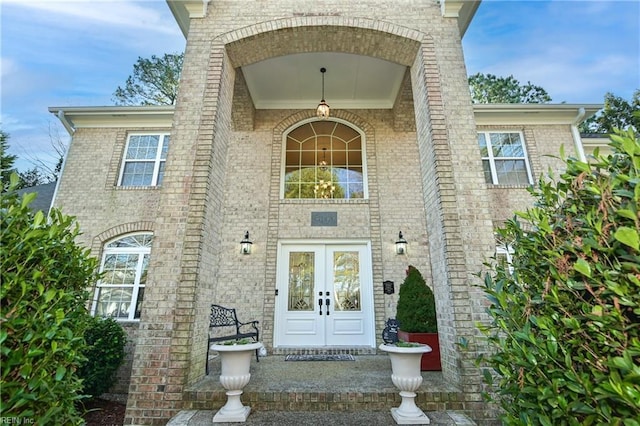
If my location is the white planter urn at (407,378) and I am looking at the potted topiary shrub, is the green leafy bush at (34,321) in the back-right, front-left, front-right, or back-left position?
back-left

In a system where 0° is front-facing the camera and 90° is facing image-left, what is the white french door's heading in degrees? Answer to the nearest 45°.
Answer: approximately 0°

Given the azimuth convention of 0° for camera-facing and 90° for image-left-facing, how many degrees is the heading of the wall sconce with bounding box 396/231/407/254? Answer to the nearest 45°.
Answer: approximately 0°

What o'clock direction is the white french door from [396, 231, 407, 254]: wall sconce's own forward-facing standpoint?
The white french door is roughly at 3 o'clock from the wall sconce.

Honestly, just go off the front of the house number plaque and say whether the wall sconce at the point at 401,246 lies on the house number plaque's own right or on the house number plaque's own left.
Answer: on the house number plaque's own left

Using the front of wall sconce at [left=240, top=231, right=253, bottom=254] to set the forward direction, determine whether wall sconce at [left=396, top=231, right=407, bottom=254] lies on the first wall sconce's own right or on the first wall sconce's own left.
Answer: on the first wall sconce's own left

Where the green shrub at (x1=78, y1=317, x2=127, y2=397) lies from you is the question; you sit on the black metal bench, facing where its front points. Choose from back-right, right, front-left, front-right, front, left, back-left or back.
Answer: back-right
